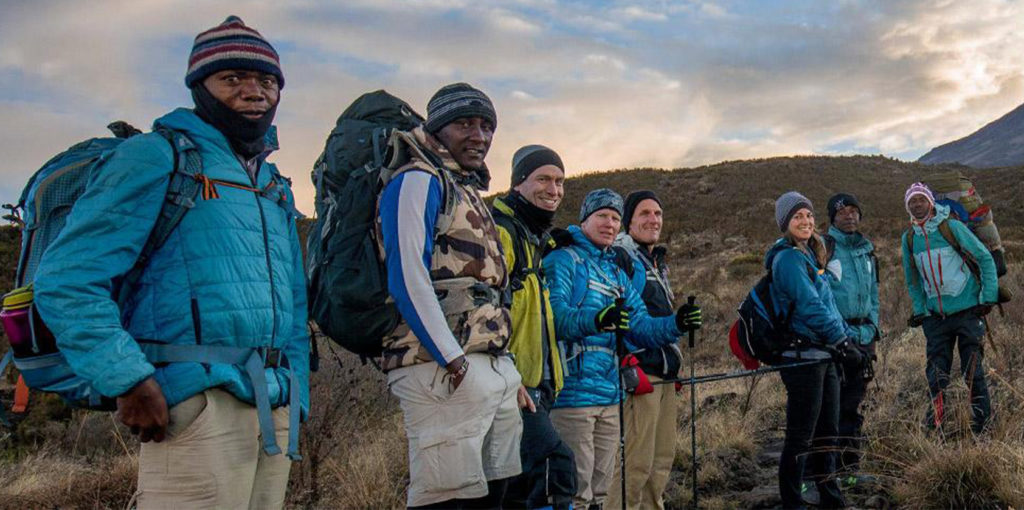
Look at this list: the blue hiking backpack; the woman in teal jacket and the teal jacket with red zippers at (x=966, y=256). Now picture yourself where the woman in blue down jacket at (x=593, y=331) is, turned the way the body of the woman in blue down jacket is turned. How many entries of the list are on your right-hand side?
1

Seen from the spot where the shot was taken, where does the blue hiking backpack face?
facing away from the viewer and to the left of the viewer

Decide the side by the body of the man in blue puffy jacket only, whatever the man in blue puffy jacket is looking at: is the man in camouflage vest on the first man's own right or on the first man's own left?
on the first man's own left

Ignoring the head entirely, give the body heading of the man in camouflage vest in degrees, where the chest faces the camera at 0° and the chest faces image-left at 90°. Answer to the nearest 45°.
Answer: approximately 315°

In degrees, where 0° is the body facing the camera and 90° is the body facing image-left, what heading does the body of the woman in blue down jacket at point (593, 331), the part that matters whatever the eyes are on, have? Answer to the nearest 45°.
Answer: approximately 315°

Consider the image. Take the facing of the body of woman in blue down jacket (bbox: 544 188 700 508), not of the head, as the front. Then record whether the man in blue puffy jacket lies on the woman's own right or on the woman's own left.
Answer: on the woman's own right

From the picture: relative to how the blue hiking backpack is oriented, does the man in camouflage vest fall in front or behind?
behind

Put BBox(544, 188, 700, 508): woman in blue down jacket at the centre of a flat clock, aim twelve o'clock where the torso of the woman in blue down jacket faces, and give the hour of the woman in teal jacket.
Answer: The woman in teal jacket is roughly at 9 o'clock from the woman in blue down jacket.

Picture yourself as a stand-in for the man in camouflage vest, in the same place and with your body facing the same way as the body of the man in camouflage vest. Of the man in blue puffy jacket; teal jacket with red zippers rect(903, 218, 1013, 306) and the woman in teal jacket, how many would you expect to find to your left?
2

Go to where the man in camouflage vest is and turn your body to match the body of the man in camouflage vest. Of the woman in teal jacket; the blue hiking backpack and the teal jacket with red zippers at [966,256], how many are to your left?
2

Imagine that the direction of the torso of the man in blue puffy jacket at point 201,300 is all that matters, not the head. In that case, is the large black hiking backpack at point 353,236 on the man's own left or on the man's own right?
on the man's own left
